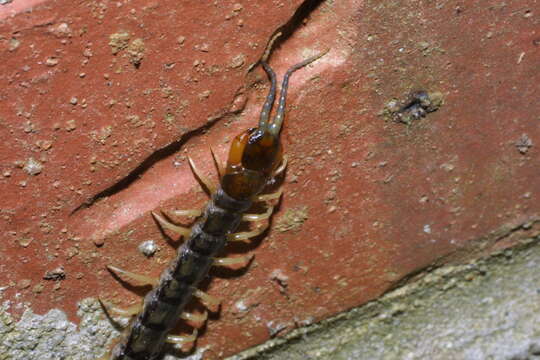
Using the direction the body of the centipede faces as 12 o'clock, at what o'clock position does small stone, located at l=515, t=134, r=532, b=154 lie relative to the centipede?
The small stone is roughly at 2 o'clock from the centipede.

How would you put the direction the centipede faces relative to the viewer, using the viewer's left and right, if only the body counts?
facing away from the viewer and to the right of the viewer
